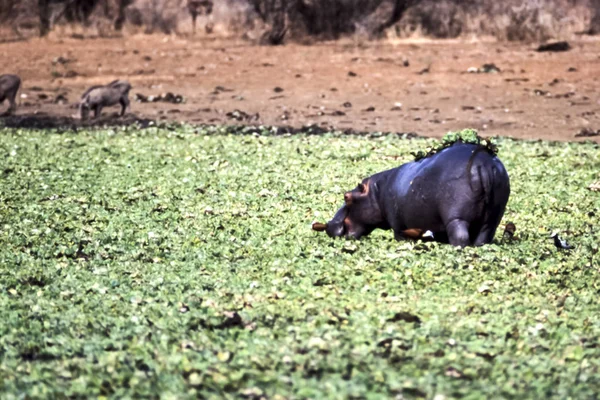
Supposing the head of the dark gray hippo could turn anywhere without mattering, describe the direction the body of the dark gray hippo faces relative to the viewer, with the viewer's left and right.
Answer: facing away from the viewer and to the left of the viewer

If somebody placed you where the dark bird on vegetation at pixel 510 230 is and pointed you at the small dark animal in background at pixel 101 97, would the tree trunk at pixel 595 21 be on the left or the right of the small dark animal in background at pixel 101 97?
right

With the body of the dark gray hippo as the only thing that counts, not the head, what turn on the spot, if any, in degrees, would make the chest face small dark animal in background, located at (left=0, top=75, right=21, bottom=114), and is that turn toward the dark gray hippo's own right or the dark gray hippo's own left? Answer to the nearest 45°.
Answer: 0° — it already faces it

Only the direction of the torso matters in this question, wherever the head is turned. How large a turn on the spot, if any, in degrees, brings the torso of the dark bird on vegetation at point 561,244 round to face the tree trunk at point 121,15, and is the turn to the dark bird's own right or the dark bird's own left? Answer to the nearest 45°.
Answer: approximately 45° to the dark bird's own right

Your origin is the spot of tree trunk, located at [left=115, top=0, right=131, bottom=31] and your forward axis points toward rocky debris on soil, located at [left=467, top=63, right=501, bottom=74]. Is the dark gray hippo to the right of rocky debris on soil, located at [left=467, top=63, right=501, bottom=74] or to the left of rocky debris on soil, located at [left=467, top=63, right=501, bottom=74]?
right

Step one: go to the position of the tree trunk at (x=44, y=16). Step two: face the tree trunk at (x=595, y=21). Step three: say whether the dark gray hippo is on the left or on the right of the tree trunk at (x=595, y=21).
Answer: right

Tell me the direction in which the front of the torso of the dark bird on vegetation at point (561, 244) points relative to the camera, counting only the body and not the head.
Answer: to the viewer's left
